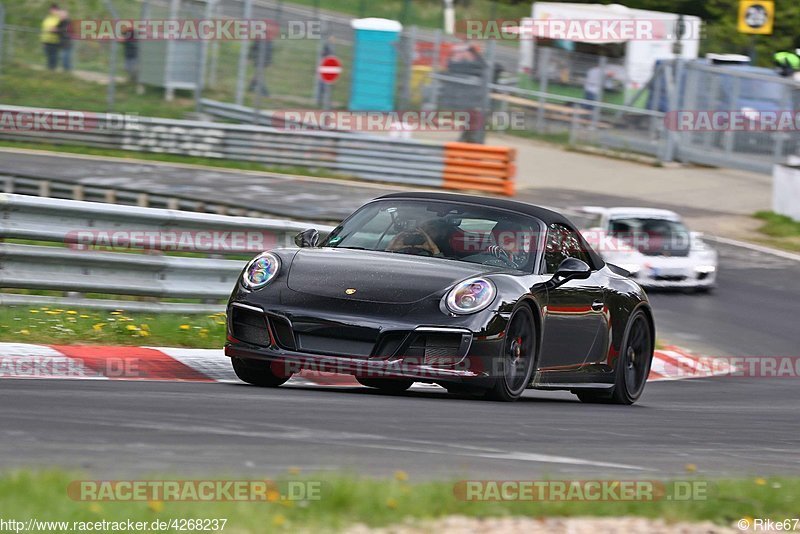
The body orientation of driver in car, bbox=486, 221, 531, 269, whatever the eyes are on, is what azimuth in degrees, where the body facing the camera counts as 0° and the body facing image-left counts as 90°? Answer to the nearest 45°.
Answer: approximately 45°

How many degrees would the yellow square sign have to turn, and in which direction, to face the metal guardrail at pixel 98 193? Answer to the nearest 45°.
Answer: approximately 45° to its right

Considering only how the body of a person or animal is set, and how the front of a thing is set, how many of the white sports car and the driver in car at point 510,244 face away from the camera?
0

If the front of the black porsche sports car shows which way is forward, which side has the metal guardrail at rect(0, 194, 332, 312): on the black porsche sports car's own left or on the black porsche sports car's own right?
on the black porsche sports car's own right

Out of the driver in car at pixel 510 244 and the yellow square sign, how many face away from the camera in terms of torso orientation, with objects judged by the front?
0

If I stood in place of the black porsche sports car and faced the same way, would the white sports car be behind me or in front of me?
behind

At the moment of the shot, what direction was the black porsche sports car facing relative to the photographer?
facing the viewer and to the left of the viewer

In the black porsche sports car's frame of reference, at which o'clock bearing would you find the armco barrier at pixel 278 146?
The armco barrier is roughly at 4 o'clock from the black porsche sports car.

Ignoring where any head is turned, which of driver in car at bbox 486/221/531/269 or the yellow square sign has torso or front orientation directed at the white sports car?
the yellow square sign

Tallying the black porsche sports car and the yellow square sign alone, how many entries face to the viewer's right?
0

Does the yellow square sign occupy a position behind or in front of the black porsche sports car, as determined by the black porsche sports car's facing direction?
behind

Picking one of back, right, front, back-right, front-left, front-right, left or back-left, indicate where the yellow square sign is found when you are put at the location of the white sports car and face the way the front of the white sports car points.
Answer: back-left

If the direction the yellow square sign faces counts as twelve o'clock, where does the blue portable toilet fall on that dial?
The blue portable toilet is roughly at 2 o'clock from the yellow square sign.

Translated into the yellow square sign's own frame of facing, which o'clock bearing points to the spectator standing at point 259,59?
The spectator standing is roughly at 2 o'clock from the yellow square sign.

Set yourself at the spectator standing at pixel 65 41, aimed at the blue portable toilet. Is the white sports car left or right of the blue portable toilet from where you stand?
right

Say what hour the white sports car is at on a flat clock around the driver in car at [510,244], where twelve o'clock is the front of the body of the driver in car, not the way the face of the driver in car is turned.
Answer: The white sports car is roughly at 5 o'clock from the driver in car.
